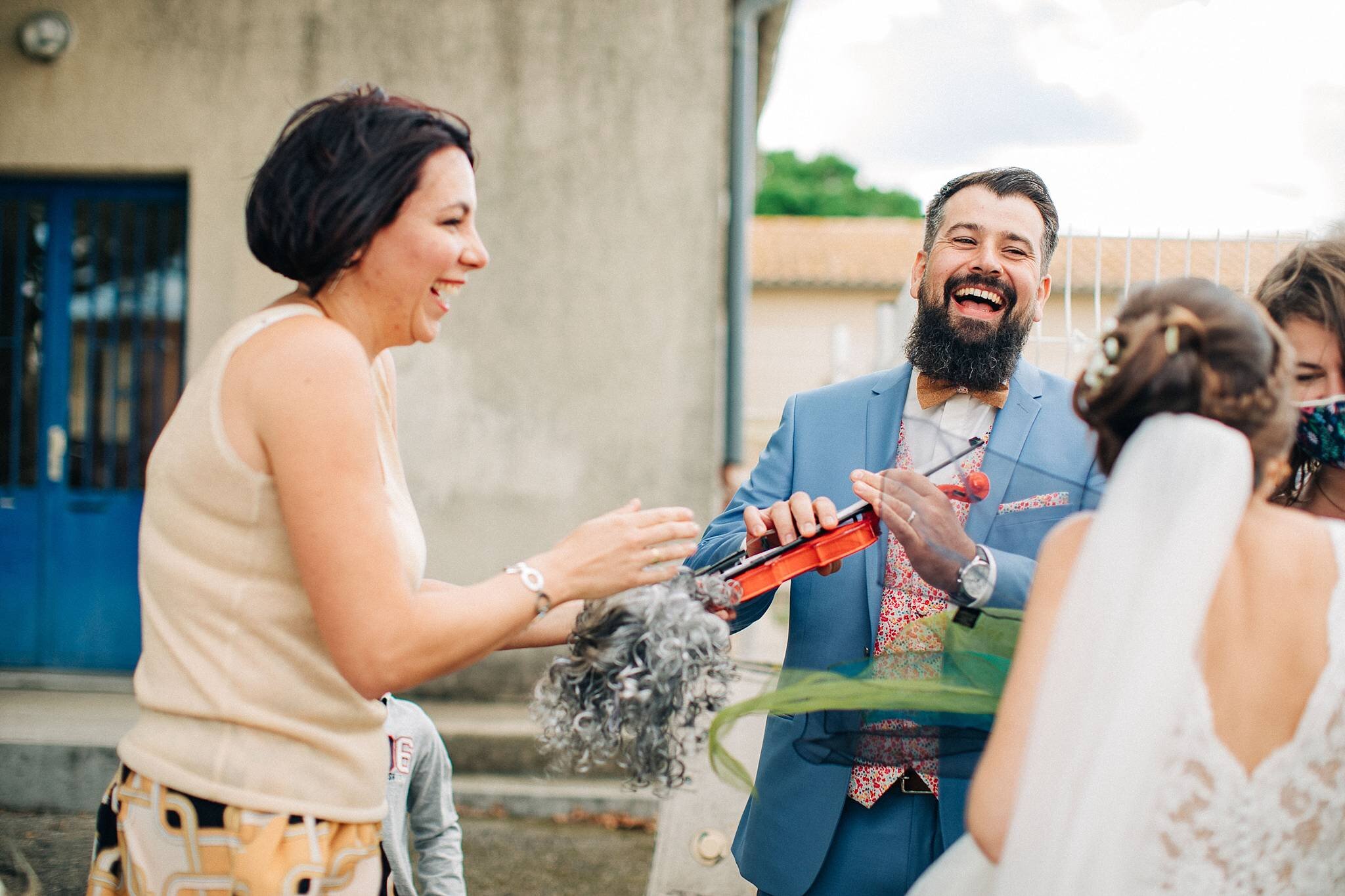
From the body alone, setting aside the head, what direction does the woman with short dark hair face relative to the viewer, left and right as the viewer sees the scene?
facing to the right of the viewer

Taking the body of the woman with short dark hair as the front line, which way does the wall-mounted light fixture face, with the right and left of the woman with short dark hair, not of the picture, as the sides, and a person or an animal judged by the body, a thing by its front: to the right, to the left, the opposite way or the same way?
to the right

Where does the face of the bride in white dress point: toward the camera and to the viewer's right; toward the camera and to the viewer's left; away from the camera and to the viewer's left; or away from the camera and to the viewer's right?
away from the camera and to the viewer's left

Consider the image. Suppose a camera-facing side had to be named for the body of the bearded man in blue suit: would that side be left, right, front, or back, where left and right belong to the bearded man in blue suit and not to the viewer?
front

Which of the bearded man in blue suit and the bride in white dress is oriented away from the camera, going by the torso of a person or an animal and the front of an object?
the bride in white dress

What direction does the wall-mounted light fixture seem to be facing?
toward the camera

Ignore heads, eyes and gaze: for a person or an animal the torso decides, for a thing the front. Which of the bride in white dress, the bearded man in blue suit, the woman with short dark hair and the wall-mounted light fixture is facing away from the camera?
the bride in white dress

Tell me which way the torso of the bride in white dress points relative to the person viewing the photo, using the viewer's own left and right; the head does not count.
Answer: facing away from the viewer

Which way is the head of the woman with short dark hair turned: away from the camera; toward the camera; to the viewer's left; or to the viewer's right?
to the viewer's right

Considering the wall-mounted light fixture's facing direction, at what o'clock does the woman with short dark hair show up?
The woman with short dark hair is roughly at 12 o'clock from the wall-mounted light fixture.

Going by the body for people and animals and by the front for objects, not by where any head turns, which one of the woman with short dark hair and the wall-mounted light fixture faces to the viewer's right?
the woman with short dark hair

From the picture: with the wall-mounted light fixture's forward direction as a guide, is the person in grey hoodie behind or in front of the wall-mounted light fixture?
in front

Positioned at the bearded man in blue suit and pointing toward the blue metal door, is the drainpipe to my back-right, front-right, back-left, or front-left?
front-right

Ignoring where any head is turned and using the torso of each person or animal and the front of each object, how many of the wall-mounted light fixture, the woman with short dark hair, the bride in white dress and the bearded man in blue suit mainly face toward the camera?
2

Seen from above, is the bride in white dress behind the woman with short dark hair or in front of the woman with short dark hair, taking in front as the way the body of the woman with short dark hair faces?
in front
